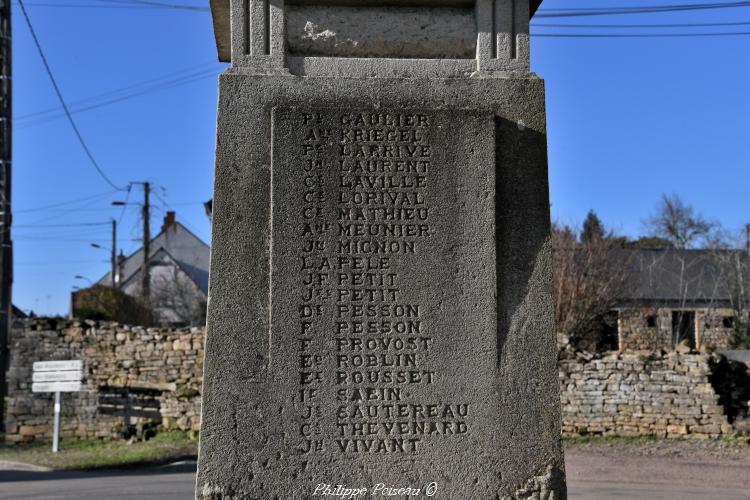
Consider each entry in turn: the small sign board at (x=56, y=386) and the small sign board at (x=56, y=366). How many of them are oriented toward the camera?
2

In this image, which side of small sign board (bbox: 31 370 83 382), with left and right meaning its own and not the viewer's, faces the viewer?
front

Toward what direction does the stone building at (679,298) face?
toward the camera

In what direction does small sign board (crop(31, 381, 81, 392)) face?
toward the camera

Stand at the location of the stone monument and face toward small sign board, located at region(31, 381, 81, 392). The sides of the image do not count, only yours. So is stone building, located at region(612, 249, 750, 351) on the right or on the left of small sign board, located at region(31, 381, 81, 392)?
right

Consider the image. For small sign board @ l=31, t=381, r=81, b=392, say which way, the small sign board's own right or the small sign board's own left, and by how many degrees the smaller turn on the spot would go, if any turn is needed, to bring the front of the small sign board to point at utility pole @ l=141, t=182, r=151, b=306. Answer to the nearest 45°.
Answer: approximately 180°

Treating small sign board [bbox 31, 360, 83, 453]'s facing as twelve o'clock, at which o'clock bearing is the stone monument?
The stone monument is roughly at 12 o'clock from the small sign board.

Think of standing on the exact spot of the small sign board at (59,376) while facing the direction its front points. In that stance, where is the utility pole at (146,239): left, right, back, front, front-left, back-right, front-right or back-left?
back

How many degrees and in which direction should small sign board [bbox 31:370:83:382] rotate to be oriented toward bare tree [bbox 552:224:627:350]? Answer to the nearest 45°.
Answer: approximately 135° to its left

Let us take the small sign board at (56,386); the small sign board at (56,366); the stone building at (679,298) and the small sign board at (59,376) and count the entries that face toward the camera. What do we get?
4
